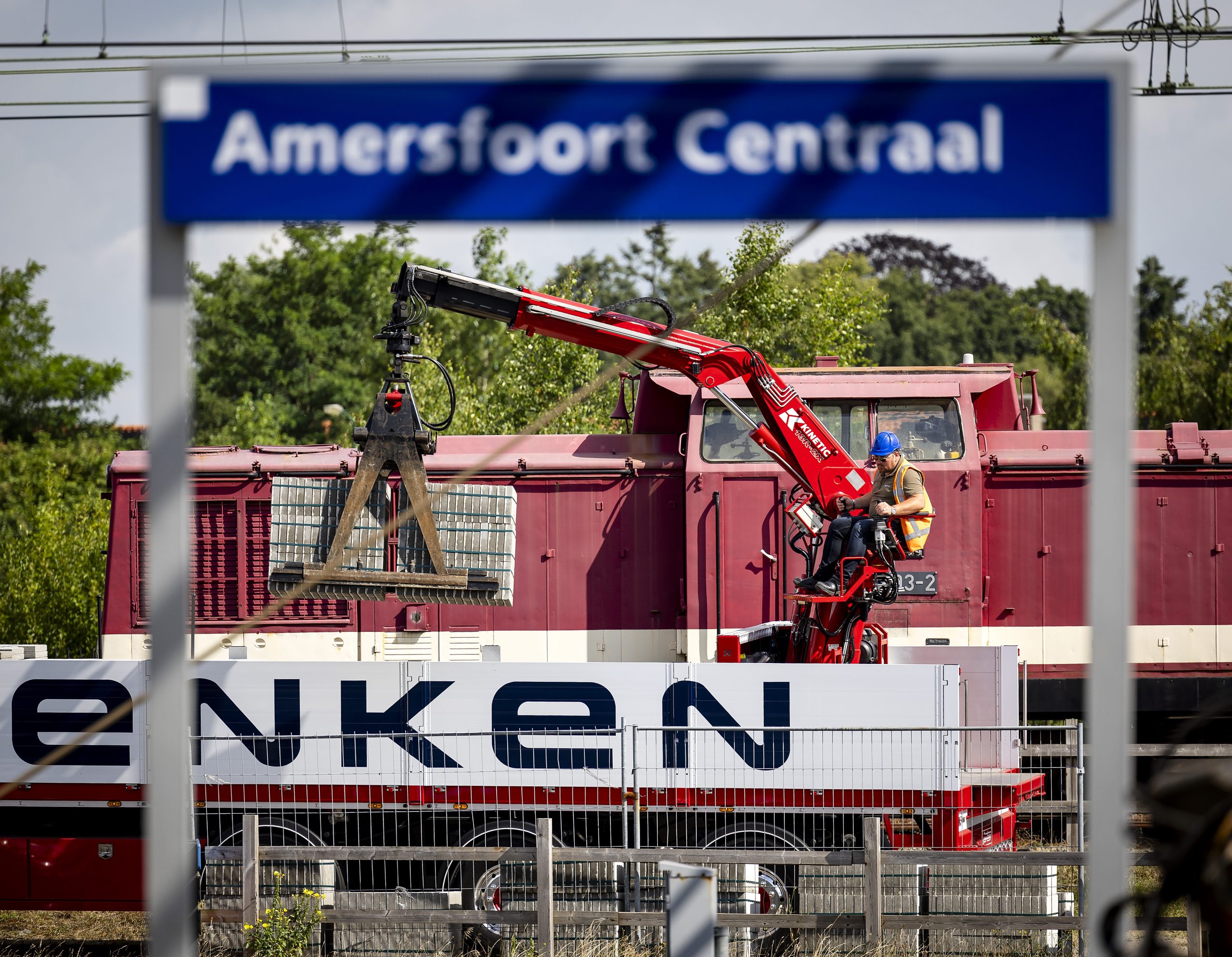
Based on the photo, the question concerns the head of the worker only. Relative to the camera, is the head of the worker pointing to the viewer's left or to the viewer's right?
to the viewer's left

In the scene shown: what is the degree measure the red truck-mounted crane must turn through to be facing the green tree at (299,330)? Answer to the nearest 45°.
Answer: approximately 90° to its right

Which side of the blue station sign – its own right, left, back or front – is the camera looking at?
front

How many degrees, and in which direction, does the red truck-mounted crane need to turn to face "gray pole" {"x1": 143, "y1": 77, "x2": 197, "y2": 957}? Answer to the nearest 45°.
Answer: approximately 90° to its left

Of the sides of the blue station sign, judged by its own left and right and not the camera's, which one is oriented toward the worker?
back

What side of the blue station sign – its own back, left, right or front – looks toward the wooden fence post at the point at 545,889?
back

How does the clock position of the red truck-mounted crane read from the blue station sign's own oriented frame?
The red truck-mounted crane is roughly at 6 o'clock from the blue station sign.

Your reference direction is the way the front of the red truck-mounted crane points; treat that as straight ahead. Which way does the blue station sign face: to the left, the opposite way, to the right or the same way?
to the left

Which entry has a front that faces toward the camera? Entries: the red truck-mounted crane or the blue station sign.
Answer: the blue station sign

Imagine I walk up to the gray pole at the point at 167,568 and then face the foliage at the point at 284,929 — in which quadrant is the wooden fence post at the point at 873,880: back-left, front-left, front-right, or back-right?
front-right

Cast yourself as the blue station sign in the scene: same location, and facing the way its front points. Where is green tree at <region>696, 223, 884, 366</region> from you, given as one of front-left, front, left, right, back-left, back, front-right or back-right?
back

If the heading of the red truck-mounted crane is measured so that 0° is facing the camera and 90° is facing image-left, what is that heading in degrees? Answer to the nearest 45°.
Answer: approximately 90°

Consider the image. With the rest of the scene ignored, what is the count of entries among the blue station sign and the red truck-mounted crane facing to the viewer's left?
1
